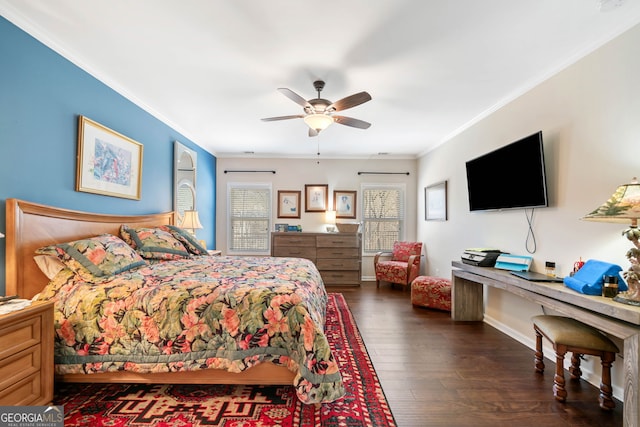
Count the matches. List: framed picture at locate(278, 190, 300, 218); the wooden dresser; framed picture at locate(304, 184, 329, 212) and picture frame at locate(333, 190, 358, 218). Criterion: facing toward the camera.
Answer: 4

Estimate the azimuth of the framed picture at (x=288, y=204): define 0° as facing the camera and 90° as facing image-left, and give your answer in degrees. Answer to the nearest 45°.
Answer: approximately 0°

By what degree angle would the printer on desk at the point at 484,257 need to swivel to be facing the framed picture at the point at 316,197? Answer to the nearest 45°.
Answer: approximately 90° to its right

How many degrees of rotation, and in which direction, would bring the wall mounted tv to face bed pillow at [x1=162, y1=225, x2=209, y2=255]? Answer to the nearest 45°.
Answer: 0° — it already faces it

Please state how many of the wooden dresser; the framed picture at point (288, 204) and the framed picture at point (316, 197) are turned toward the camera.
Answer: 3

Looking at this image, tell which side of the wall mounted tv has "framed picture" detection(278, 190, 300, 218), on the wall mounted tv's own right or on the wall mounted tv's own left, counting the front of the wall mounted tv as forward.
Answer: on the wall mounted tv's own right

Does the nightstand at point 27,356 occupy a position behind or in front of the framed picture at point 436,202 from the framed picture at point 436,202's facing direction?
in front

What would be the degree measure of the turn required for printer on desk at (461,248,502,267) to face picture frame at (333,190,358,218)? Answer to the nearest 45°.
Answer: approximately 90° to its right

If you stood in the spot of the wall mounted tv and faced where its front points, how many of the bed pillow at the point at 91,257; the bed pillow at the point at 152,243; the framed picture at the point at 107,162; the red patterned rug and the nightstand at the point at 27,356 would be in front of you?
5

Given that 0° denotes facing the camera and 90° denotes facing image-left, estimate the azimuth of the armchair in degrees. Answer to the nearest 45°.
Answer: approximately 45°

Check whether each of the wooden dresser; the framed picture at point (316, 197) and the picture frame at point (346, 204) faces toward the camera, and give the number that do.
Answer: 3

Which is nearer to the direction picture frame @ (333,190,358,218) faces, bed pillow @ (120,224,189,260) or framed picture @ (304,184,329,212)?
the bed pillow

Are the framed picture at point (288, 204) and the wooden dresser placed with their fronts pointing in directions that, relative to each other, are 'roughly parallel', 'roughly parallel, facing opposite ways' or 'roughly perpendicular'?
roughly parallel

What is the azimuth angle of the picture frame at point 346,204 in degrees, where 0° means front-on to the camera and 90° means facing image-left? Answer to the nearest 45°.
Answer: approximately 0°

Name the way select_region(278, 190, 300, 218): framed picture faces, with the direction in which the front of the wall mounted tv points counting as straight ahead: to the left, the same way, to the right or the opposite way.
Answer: to the left

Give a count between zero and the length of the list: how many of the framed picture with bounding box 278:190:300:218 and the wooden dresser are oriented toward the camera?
2

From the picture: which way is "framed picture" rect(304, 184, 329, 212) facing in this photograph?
toward the camera

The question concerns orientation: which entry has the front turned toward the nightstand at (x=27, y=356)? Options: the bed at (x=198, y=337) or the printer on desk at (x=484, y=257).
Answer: the printer on desk

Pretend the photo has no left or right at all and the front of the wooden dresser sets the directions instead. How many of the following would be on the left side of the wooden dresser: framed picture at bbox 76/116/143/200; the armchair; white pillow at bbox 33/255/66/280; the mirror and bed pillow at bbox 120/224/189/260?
1
